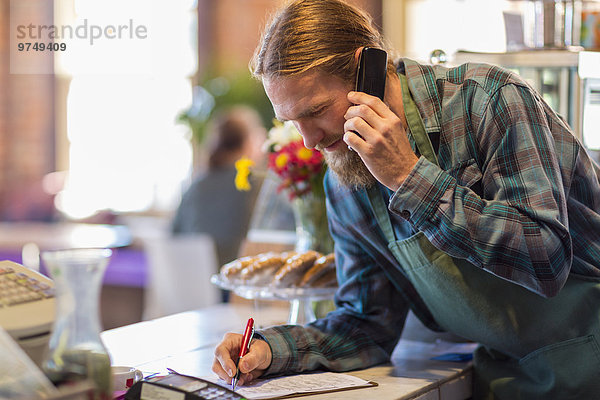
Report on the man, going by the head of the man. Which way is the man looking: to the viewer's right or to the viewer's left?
to the viewer's left

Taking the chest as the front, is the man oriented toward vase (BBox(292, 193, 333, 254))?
no

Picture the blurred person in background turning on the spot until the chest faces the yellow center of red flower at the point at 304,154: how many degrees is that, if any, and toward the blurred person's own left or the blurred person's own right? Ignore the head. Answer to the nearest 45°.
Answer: approximately 90° to the blurred person's own right

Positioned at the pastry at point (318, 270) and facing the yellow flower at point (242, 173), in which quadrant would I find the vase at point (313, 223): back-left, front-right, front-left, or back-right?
front-right

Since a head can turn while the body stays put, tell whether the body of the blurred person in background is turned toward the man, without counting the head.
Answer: no

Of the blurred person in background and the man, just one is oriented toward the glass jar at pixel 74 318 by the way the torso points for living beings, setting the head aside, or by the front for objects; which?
the man

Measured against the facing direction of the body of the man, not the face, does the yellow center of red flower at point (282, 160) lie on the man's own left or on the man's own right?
on the man's own right
